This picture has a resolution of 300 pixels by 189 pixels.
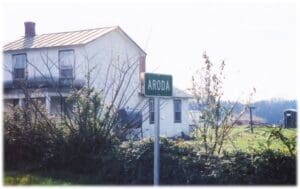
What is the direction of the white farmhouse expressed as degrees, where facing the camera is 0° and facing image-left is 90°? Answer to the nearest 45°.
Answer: approximately 45°

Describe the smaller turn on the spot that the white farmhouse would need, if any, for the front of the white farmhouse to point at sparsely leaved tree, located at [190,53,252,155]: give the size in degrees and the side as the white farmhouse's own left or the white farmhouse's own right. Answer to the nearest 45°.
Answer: approximately 45° to the white farmhouse's own left

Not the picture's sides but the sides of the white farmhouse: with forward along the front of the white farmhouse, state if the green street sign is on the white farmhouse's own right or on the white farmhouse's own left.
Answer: on the white farmhouse's own left

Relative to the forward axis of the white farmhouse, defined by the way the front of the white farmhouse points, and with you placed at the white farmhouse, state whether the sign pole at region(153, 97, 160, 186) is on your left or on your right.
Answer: on your left
